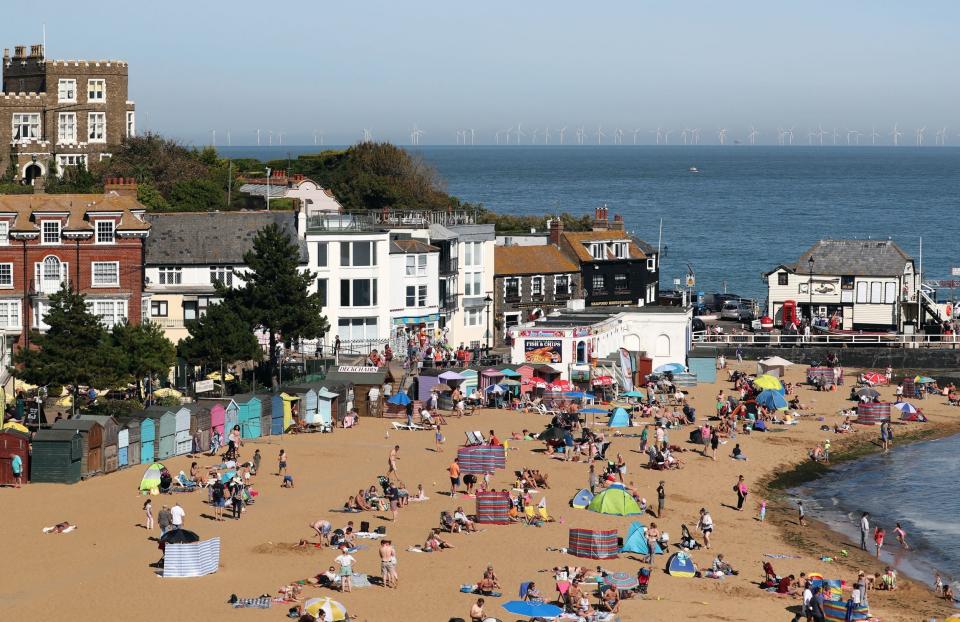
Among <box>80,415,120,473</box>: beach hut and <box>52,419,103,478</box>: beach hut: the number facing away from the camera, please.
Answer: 0

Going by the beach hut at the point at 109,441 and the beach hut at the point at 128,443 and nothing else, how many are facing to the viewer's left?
0

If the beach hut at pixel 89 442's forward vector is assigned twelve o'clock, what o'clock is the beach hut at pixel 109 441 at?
the beach hut at pixel 109 441 is roughly at 9 o'clock from the beach hut at pixel 89 442.

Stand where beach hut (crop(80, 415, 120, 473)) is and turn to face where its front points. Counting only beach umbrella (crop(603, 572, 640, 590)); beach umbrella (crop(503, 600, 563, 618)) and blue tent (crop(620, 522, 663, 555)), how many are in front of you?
3

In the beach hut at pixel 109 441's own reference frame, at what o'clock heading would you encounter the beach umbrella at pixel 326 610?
The beach umbrella is roughly at 1 o'clock from the beach hut.

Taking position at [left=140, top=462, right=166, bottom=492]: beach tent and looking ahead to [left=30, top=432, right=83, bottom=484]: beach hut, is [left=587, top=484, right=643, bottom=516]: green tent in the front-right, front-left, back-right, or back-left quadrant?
back-right

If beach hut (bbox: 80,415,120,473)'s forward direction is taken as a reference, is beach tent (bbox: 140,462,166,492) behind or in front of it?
in front

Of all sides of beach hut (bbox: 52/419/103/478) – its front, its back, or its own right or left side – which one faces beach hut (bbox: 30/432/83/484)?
right

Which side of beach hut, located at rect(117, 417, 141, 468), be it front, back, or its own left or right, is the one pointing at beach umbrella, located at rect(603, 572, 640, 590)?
front

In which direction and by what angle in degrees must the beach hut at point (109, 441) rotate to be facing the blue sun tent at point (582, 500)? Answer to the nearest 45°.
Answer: approximately 45° to its left

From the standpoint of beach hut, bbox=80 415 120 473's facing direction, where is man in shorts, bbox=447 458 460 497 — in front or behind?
in front
